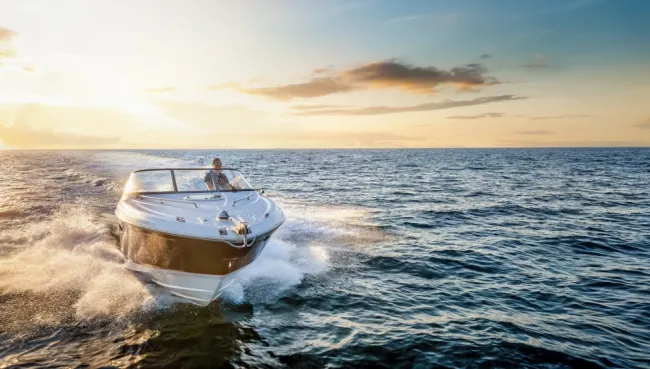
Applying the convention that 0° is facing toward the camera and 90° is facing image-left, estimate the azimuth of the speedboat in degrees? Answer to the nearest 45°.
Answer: approximately 315°

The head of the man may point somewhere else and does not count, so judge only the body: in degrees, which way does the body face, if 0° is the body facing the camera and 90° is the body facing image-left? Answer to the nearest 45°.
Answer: approximately 0°
